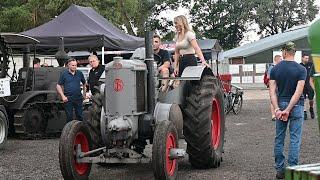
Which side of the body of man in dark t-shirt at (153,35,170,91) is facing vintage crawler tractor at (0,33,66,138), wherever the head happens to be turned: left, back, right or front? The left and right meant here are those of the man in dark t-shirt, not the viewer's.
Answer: right

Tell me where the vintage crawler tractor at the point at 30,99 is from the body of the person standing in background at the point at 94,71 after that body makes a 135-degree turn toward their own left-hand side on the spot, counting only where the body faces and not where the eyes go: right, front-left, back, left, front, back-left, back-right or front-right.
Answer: back-left

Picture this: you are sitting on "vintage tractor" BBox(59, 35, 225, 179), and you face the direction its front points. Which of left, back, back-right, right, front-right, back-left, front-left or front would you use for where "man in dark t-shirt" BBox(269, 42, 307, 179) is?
back-left

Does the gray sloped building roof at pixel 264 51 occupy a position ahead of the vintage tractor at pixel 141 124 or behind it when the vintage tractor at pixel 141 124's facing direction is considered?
behind

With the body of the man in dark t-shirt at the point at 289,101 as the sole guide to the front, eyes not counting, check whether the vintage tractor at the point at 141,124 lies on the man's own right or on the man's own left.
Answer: on the man's own left

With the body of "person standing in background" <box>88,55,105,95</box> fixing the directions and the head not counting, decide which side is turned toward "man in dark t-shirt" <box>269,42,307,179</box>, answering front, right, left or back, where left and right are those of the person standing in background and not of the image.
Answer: left

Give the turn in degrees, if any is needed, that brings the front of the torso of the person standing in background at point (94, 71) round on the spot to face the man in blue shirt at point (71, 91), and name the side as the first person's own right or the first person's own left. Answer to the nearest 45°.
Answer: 0° — they already face them

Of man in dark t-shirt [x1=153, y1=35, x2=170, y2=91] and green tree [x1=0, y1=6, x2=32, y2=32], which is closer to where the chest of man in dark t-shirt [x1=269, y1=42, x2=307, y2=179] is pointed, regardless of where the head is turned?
the green tree

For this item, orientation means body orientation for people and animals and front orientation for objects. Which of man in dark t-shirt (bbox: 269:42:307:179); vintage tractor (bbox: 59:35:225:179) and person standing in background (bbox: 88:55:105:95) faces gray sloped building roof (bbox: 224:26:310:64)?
the man in dark t-shirt

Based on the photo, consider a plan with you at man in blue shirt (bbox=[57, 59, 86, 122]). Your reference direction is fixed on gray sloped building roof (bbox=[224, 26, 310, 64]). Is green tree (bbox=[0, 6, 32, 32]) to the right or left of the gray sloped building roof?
left

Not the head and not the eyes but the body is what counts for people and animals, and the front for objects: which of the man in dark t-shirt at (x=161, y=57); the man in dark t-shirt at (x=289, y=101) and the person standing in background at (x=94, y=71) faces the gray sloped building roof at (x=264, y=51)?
the man in dark t-shirt at (x=289, y=101)
